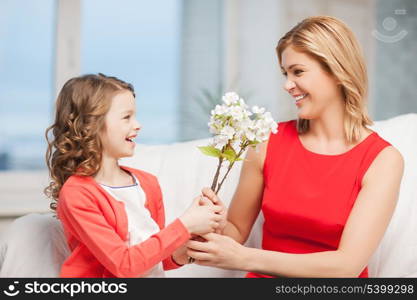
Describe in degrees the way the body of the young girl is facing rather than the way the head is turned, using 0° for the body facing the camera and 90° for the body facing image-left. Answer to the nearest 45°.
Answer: approximately 315°

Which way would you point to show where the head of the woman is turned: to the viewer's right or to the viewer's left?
to the viewer's left

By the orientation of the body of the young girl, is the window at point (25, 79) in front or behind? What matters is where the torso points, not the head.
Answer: behind

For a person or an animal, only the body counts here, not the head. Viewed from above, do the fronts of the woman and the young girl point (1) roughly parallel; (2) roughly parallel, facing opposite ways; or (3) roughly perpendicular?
roughly perpendicular

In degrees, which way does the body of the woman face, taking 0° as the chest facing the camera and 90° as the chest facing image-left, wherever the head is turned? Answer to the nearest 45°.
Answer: approximately 45°

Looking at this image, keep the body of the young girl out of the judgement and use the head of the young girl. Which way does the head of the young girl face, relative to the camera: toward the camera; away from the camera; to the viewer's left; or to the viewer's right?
to the viewer's right

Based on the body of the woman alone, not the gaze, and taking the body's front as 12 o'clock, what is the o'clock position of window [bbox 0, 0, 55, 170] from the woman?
The window is roughly at 3 o'clock from the woman.
